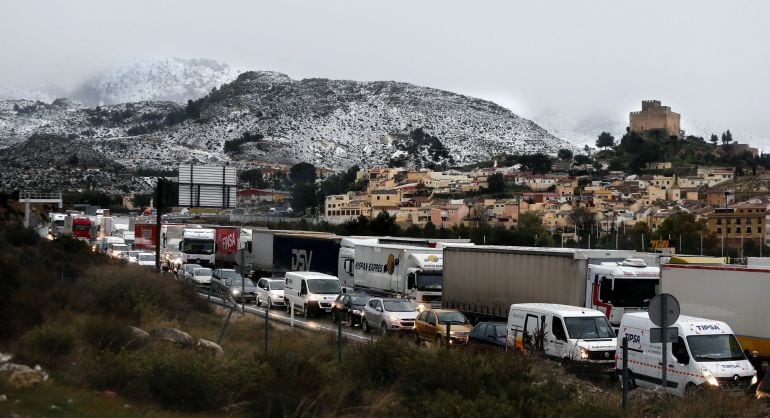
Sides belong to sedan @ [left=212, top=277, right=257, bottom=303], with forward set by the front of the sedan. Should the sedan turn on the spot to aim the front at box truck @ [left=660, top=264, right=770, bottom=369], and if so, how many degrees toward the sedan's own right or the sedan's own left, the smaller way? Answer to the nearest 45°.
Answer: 0° — it already faces it

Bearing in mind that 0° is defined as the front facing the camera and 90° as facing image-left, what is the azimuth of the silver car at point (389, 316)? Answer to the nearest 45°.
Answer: approximately 315°

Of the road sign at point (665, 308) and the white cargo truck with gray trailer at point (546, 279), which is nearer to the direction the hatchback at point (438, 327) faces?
the road sign

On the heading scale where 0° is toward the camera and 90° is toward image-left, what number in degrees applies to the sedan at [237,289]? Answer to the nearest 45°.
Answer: approximately 315°
